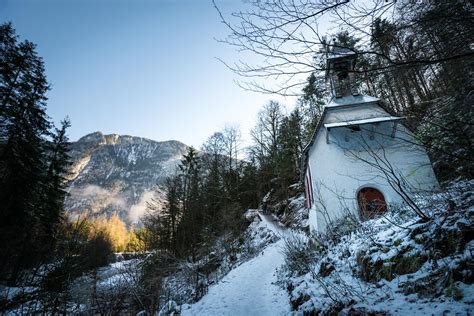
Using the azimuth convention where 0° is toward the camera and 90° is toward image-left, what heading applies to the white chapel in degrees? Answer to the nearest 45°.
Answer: approximately 0°

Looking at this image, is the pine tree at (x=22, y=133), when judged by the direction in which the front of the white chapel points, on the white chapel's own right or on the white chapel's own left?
on the white chapel's own right
